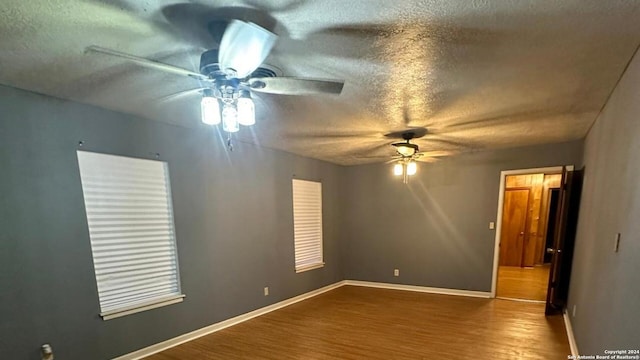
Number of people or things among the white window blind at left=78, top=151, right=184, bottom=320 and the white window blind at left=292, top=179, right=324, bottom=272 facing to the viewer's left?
0

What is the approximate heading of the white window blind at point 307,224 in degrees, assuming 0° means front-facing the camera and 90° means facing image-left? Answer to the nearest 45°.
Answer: approximately 315°

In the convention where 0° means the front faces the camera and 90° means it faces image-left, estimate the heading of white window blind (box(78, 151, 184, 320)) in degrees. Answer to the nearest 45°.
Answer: approximately 315°

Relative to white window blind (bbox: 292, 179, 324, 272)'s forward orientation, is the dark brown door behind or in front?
in front

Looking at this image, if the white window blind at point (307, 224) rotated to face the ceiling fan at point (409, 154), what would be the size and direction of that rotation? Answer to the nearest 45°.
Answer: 0° — it already faces it

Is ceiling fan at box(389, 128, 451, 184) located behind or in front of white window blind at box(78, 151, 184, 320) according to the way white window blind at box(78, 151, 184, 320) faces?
in front
